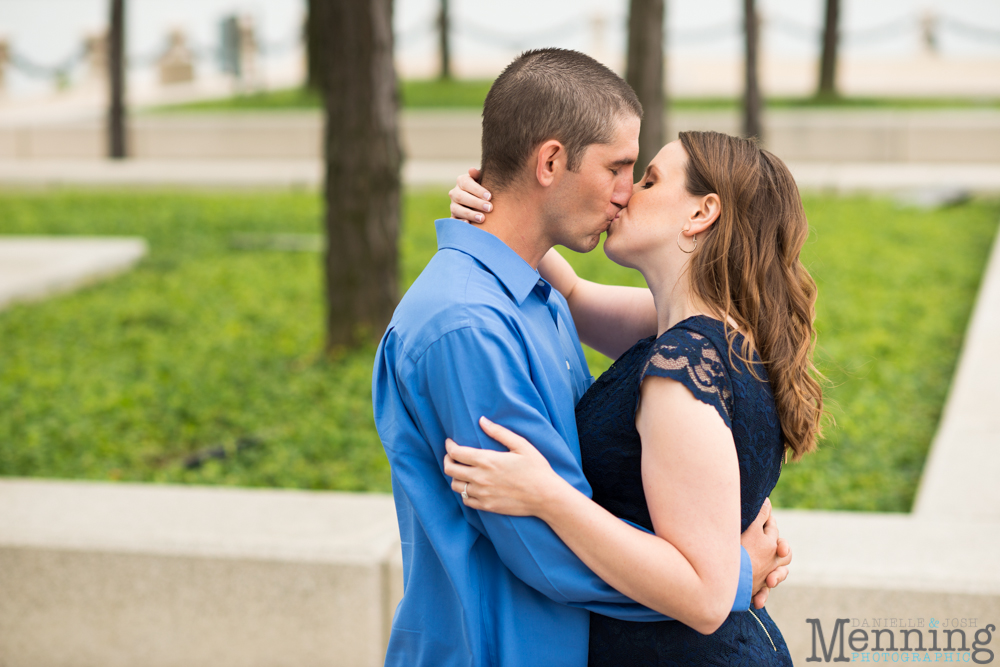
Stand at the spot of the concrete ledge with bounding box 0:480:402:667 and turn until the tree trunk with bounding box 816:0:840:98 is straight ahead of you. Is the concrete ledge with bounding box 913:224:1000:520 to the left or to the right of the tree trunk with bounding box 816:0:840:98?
right

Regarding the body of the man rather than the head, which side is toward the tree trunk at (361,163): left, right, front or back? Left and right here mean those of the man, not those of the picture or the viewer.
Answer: left

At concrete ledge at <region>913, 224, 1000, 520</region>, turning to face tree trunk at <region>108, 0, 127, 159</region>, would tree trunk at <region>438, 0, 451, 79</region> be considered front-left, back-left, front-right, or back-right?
front-right

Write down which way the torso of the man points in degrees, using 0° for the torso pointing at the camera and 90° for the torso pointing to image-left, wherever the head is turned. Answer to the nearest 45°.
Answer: approximately 270°

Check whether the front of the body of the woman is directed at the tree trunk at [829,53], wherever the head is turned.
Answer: no

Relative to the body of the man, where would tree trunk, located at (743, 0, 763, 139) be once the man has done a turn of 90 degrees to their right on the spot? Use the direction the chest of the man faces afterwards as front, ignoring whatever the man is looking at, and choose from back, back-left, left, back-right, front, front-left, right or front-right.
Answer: back

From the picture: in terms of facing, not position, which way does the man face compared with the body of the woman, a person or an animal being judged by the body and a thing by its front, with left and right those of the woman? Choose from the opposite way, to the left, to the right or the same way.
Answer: the opposite way

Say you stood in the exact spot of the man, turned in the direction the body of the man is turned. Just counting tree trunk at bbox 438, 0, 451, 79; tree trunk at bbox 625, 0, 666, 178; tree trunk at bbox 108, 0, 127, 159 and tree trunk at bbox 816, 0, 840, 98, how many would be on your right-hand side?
0

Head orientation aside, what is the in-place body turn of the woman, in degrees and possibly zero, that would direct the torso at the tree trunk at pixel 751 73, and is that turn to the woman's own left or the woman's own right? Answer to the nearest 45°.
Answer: approximately 90° to the woman's own right

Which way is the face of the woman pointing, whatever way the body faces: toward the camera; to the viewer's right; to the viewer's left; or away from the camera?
to the viewer's left

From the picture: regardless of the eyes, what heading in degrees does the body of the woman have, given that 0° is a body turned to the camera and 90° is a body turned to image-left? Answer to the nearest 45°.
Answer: approximately 90°

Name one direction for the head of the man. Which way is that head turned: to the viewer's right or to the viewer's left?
to the viewer's right

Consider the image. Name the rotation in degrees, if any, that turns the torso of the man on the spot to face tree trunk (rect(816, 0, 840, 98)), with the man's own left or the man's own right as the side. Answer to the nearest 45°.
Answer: approximately 90° to the man's own left

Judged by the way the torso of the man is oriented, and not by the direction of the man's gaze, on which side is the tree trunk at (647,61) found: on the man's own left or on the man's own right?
on the man's own left
